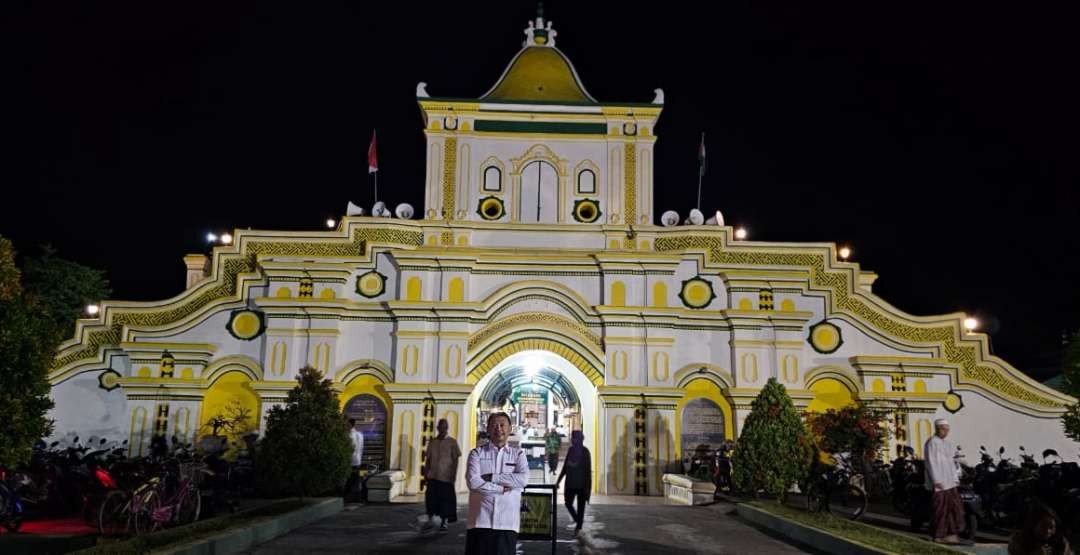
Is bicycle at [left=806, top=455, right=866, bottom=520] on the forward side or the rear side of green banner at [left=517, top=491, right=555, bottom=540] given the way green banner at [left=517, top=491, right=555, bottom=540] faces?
on the rear side

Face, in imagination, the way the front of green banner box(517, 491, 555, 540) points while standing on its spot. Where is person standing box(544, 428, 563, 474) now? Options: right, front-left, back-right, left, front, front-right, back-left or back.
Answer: back

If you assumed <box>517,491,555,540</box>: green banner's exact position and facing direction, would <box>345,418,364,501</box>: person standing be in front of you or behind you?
behind

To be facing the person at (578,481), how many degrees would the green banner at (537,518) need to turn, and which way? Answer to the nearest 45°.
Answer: approximately 180°

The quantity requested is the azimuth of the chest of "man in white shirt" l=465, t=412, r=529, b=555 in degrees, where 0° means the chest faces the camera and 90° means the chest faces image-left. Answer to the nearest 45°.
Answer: approximately 0°

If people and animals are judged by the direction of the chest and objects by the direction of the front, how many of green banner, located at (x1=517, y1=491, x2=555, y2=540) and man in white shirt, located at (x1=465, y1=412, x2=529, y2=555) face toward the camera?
2

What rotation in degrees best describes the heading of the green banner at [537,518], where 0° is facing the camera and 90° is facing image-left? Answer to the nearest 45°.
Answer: approximately 0°

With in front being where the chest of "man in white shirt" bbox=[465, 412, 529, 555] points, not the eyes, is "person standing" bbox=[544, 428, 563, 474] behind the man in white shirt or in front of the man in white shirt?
behind

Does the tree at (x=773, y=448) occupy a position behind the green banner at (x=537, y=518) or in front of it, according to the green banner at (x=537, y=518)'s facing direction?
behind

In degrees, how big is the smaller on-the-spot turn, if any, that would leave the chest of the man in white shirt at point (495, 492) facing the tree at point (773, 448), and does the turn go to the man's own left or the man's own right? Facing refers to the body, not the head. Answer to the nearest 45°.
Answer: approximately 135° to the man's own left
